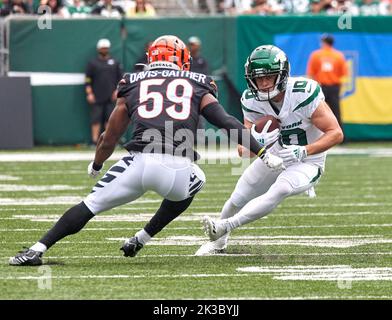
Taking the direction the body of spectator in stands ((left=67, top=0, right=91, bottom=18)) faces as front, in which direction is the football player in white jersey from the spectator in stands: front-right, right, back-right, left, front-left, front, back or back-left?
front

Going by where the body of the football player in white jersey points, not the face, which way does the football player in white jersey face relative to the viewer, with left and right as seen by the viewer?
facing the viewer and to the left of the viewer

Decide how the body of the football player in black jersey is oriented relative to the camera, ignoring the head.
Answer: away from the camera

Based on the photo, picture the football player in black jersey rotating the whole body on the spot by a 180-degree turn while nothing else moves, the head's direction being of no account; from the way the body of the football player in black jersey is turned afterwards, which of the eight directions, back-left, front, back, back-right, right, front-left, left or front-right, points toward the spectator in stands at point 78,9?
back

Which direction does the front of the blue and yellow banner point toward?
toward the camera

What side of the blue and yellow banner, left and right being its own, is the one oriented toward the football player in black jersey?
front

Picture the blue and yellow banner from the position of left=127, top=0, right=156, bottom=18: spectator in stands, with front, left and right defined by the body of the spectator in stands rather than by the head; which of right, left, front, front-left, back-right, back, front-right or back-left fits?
left

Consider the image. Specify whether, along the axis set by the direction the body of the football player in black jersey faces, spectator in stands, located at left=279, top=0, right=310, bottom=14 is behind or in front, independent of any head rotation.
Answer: in front

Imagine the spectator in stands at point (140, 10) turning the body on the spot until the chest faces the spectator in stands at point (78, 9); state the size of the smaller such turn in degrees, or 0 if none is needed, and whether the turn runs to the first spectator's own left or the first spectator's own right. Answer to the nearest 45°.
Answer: approximately 90° to the first spectator's own right

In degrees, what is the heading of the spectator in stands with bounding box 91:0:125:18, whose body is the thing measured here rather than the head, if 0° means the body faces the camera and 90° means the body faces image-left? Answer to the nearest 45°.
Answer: approximately 0°
